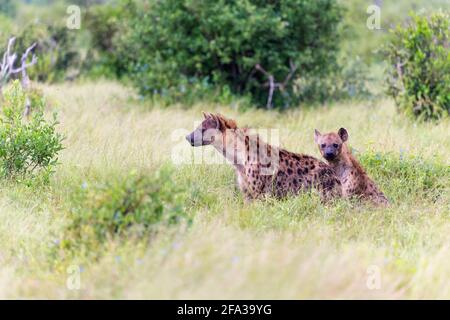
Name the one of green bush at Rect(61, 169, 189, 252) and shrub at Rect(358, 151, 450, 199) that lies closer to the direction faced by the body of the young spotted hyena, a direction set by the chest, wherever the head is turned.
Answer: the green bush

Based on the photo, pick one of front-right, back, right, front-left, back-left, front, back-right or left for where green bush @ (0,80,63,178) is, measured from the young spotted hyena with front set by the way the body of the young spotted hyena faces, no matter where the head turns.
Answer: front-right

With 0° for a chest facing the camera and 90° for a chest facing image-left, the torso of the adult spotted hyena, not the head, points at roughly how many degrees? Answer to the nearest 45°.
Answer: approximately 90°

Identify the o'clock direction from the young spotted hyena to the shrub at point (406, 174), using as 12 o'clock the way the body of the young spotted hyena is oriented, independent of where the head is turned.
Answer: The shrub is roughly at 6 o'clock from the young spotted hyena.

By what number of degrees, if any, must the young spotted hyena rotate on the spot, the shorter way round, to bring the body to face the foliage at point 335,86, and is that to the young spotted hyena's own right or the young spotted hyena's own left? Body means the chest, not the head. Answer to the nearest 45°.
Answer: approximately 135° to the young spotted hyena's own right

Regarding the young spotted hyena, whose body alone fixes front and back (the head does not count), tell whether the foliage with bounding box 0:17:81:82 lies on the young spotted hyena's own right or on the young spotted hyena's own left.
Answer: on the young spotted hyena's own right

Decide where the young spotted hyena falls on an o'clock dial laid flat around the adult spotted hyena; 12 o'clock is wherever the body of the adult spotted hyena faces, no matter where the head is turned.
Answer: The young spotted hyena is roughly at 6 o'clock from the adult spotted hyena.

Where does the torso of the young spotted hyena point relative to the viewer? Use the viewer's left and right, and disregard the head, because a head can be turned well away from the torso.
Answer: facing the viewer and to the left of the viewer

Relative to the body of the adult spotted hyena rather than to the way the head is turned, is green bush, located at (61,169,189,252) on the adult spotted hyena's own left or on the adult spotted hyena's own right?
on the adult spotted hyena's own left

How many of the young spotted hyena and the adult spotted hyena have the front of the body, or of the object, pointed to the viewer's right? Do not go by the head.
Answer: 0
